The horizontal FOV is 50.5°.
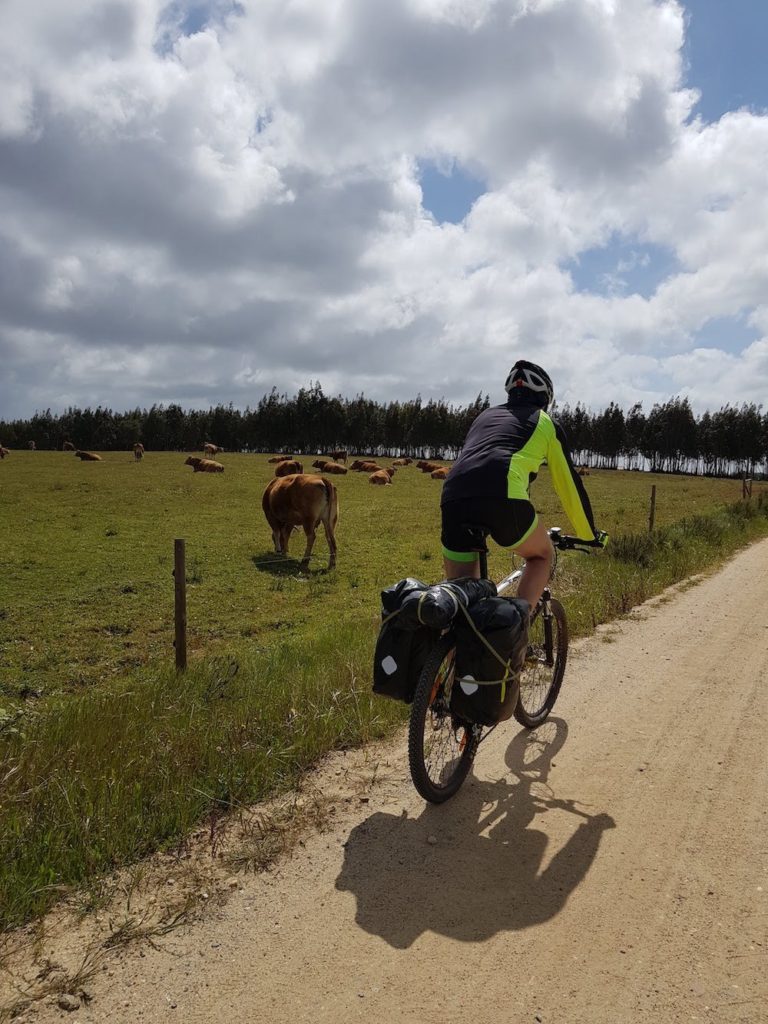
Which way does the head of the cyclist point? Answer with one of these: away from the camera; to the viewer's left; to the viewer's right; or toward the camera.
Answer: away from the camera

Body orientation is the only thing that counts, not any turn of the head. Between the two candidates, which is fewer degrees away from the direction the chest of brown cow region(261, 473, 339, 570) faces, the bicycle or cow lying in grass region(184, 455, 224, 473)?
the cow lying in grass

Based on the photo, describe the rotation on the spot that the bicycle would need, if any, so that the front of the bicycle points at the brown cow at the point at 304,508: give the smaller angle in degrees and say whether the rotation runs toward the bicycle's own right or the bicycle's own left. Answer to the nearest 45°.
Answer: approximately 45° to the bicycle's own left

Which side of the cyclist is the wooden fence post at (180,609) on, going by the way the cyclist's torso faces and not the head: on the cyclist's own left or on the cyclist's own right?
on the cyclist's own left

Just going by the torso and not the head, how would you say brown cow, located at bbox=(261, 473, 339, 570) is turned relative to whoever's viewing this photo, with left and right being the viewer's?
facing away from the viewer and to the left of the viewer

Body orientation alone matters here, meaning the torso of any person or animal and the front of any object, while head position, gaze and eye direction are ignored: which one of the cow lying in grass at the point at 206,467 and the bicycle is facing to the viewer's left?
the cow lying in grass

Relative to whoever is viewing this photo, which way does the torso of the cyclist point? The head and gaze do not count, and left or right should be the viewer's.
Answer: facing away from the viewer and to the right of the viewer

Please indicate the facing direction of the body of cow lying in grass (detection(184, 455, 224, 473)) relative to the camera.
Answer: to the viewer's left

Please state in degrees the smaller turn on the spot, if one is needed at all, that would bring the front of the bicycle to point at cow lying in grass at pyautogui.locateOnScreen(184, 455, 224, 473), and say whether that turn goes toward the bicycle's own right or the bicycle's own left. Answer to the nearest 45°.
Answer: approximately 90° to the bicycle's own left

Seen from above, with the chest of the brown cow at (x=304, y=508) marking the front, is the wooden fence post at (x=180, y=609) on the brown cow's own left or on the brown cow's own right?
on the brown cow's own left

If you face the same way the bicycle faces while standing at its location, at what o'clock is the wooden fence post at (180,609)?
The wooden fence post is roughly at 9 o'clock from the bicycle.

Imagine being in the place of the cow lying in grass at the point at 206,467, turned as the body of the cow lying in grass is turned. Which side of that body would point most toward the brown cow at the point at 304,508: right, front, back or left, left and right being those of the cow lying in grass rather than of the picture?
left

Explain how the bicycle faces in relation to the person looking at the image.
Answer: facing away from the viewer and to the right of the viewer
